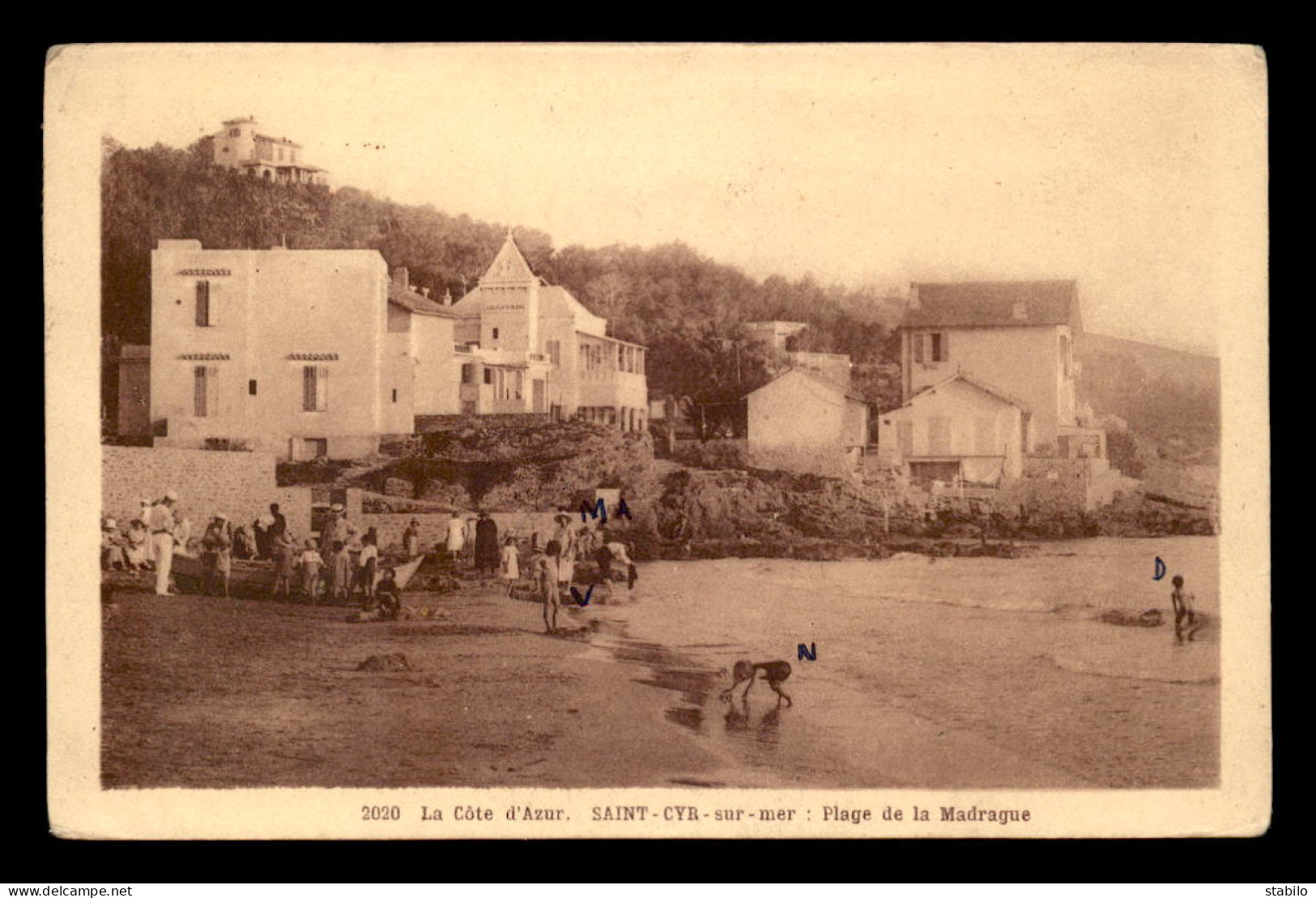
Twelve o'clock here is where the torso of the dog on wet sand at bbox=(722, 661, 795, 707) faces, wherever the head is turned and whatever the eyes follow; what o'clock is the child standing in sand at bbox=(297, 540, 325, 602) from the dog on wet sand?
The child standing in sand is roughly at 12 o'clock from the dog on wet sand.

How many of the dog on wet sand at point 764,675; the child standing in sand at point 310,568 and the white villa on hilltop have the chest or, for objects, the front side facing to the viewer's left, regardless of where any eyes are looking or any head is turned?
1

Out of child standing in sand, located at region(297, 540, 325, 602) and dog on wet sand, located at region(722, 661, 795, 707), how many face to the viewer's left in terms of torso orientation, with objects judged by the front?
1

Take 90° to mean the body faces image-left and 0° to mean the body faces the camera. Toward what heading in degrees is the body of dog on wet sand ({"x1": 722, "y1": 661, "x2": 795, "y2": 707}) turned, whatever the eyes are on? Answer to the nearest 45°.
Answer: approximately 90°

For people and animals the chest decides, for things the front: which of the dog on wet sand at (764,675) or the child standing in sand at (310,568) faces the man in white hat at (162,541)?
the dog on wet sand

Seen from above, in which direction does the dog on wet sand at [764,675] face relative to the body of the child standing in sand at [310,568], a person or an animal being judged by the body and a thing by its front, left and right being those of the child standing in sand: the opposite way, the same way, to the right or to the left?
to the right

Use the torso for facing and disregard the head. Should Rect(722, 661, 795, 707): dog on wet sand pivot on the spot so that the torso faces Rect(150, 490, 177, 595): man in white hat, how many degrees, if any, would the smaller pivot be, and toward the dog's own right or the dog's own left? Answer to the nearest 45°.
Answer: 0° — it already faces them

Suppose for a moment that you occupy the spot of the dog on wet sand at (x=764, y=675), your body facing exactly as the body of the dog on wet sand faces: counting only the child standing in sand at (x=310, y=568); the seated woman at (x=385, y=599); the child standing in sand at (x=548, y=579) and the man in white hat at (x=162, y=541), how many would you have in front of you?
4
